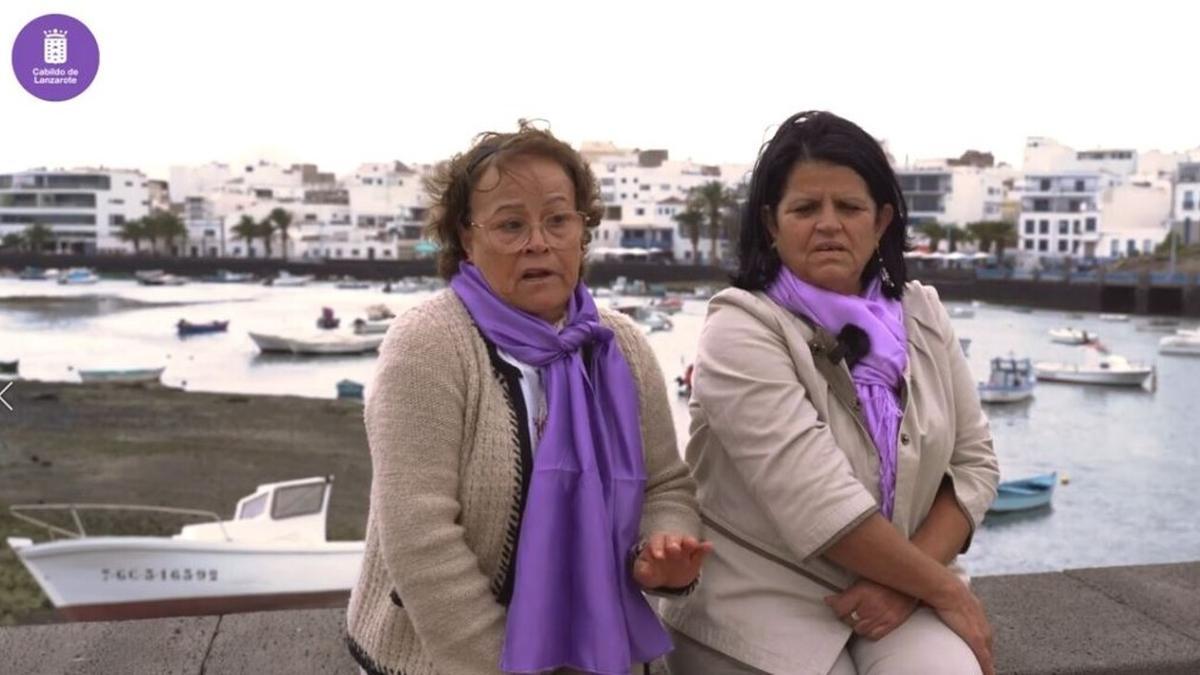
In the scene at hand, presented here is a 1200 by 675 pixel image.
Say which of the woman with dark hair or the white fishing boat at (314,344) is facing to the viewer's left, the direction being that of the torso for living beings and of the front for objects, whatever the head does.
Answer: the white fishing boat

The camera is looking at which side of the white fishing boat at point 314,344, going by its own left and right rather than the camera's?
left

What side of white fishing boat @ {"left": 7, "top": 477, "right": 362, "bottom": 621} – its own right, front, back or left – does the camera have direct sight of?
left

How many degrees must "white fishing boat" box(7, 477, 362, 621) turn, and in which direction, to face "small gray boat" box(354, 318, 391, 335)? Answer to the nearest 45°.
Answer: approximately 90° to its right

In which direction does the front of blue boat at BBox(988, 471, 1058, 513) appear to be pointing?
to the viewer's right

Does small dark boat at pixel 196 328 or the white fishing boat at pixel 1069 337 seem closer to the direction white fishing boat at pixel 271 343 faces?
the small dark boat

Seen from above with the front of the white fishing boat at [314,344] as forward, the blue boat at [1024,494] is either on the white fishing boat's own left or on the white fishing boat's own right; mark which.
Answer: on the white fishing boat's own left

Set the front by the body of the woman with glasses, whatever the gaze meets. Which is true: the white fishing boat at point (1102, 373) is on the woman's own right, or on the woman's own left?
on the woman's own left

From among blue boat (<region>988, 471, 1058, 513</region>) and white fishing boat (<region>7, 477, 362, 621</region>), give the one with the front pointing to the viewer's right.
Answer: the blue boat

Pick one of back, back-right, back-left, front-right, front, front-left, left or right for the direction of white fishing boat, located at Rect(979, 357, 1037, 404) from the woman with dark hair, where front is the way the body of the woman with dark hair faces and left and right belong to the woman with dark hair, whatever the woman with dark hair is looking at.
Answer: back-left

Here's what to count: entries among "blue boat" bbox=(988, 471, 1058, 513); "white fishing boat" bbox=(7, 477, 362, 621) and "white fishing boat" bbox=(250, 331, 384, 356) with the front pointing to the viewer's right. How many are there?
1

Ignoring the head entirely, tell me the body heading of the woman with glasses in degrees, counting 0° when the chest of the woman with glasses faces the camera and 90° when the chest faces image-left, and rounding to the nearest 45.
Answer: approximately 315°
